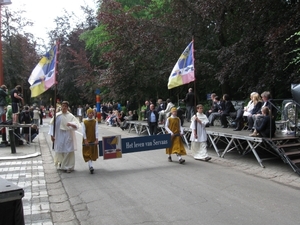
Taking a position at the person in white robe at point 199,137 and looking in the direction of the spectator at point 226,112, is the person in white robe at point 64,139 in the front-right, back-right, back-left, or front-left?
back-left

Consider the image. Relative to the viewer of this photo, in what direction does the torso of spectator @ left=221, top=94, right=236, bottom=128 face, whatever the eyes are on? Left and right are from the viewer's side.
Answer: facing to the left of the viewer

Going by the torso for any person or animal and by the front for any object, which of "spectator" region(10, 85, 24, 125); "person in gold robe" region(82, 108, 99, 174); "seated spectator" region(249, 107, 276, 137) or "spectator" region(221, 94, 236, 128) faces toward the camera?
the person in gold robe

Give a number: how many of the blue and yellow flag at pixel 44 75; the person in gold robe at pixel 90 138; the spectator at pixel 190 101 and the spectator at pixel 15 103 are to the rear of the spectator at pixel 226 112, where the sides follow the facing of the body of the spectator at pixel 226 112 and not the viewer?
0

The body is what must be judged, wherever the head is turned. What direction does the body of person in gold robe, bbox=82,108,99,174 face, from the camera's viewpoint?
toward the camera

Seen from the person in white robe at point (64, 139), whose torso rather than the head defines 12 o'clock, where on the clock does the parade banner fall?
The parade banner is roughly at 9 o'clock from the person in white robe.

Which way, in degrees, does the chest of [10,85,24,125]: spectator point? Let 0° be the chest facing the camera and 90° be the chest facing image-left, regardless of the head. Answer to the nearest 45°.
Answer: approximately 270°

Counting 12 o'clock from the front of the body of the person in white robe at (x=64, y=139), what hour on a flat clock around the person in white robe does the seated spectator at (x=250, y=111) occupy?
The seated spectator is roughly at 9 o'clock from the person in white robe.

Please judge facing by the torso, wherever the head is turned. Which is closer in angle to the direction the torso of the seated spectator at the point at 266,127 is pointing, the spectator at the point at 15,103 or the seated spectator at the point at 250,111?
the spectator

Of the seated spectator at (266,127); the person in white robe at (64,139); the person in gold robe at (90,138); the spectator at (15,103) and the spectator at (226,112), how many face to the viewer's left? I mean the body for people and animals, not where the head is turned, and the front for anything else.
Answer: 2

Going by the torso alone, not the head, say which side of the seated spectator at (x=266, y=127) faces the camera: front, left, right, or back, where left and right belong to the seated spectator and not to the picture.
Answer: left

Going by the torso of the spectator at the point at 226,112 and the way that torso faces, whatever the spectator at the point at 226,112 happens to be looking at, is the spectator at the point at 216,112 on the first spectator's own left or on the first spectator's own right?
on the first spectator's own right

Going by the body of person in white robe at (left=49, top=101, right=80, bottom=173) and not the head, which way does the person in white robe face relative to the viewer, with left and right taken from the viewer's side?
facing the viewer

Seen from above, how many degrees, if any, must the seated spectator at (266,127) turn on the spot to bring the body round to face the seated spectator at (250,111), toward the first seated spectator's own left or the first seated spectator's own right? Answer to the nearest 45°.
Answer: approximately 90° to the first seated spectator's own right

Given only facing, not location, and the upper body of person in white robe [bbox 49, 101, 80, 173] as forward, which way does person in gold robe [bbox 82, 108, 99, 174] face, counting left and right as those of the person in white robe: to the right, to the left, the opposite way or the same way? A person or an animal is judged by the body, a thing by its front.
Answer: the same way

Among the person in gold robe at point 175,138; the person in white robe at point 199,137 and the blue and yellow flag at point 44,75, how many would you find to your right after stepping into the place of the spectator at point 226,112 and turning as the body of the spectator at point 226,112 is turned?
0
